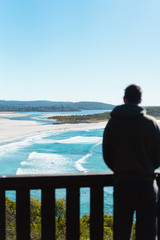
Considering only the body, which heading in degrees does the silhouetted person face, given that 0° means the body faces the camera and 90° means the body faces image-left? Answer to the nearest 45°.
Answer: approximately 180°

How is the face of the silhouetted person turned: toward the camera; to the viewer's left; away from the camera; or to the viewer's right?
away from the camera
